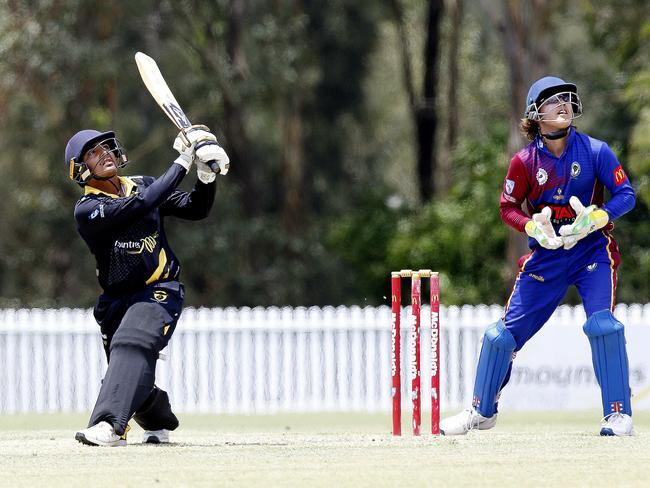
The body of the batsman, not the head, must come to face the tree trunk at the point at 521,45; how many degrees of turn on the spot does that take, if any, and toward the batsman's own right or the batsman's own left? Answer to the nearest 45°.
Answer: approximately 90° to the batsman's own left

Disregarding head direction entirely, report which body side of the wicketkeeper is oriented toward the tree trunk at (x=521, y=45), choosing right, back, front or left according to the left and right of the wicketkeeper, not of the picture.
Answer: back

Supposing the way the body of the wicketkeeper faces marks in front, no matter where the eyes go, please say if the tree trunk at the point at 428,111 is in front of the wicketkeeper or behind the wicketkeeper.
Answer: behind

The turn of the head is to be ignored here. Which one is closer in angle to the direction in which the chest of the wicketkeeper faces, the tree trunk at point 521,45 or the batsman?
the batsman

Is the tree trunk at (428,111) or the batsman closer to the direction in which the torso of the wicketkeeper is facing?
the batsman

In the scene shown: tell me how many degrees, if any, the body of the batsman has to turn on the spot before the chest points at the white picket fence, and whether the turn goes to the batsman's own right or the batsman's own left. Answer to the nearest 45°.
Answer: approximately 135° to the batsman's own left

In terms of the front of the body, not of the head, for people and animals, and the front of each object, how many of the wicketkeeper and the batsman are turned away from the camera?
0

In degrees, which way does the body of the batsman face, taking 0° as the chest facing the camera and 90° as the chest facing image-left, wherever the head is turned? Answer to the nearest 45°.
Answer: approximately 315°

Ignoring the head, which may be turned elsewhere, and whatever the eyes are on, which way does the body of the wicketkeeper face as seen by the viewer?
toward the camera
